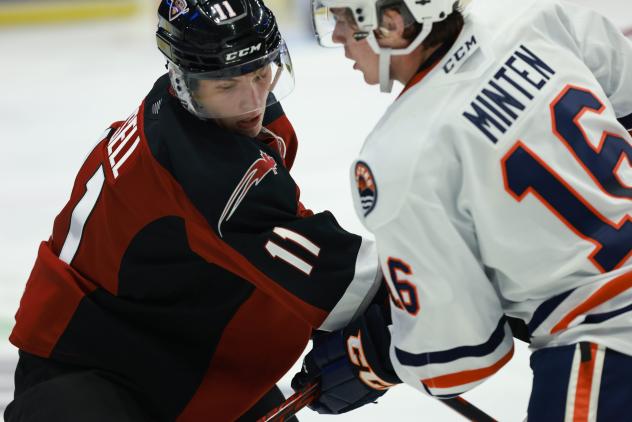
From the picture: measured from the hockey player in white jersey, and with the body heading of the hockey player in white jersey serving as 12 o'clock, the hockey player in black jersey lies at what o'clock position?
The hockey player in black jersey is roughly at 11 o'clock from the hockey player in white jersey.

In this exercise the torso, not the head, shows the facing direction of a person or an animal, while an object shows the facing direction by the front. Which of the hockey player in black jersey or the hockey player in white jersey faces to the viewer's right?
the hockey player in black jersey

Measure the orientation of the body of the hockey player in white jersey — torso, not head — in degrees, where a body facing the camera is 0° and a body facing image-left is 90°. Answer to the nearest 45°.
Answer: approximately 135°

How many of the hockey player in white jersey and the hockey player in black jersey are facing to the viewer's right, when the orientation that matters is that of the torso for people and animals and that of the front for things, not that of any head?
1

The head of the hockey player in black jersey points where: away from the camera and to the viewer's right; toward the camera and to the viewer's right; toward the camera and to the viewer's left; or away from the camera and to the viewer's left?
toward the camera and to the viewer's right

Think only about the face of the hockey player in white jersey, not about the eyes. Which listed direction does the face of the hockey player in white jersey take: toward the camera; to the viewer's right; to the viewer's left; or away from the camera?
to the viewer's left

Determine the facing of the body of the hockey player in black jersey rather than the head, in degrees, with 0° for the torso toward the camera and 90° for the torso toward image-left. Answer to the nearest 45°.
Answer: approximately 270°
